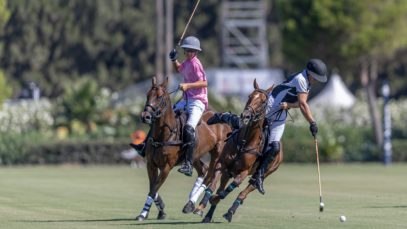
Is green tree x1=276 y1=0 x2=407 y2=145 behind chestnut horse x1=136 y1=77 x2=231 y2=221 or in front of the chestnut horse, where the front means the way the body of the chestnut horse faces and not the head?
behind

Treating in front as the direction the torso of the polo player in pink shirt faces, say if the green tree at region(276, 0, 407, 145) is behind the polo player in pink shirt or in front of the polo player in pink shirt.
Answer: behind

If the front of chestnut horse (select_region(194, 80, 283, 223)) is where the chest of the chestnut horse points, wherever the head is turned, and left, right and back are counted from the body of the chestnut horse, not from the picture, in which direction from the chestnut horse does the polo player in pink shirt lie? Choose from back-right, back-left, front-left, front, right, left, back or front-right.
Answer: right

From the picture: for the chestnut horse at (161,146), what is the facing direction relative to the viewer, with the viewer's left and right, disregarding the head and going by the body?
facing the viewer and to the left of the viewer

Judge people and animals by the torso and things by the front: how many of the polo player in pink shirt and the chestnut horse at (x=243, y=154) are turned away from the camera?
0
